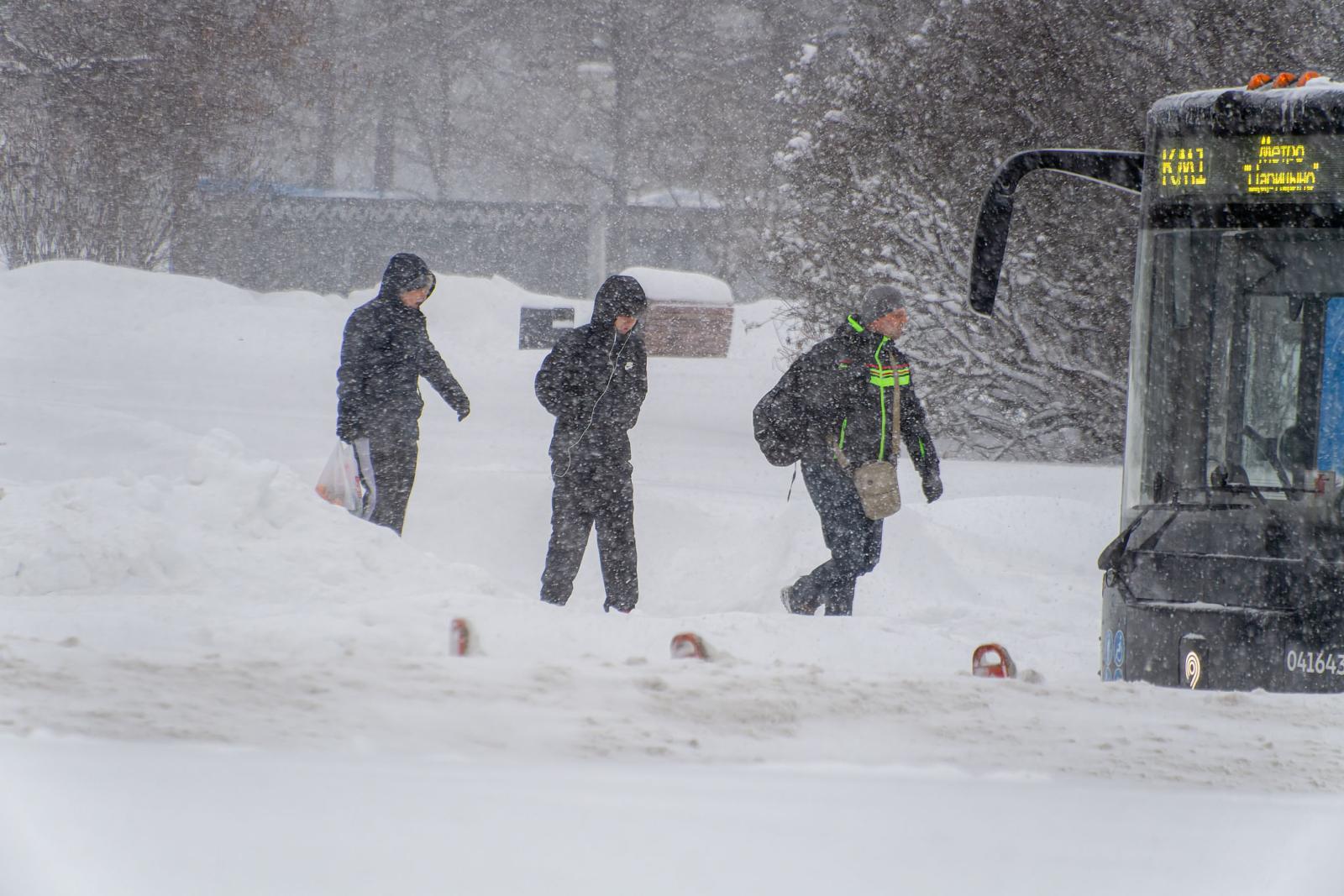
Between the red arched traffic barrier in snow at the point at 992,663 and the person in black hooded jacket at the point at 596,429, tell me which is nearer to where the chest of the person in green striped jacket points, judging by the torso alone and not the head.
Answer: the red arched traffic barrier in snow

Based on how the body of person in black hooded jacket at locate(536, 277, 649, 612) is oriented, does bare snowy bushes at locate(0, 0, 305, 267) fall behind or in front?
behind

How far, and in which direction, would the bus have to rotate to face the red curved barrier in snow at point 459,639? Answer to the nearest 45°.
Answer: approximately 90° to its right

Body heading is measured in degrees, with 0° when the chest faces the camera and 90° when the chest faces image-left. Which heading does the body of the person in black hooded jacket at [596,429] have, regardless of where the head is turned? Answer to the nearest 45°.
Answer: approximately 315°

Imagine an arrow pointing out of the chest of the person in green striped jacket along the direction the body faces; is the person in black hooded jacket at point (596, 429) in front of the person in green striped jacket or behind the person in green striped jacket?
behind

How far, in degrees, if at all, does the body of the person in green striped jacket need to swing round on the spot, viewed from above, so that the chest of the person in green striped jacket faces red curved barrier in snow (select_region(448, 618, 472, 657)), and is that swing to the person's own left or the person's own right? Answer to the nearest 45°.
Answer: approximately 90° to the person's own right

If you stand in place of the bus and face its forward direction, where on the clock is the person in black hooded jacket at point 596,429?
The person in black hooded jacket is roughly at 4 o'clock from the bus.

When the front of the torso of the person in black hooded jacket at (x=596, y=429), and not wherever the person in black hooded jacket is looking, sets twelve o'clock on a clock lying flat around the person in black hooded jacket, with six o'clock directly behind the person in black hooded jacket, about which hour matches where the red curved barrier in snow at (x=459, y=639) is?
The red curved barrier in snow is roughly at 2 o'clock from the person in black hooded jacket.

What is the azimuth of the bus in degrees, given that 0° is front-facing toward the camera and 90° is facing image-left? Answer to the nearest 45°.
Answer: approximately 0°
